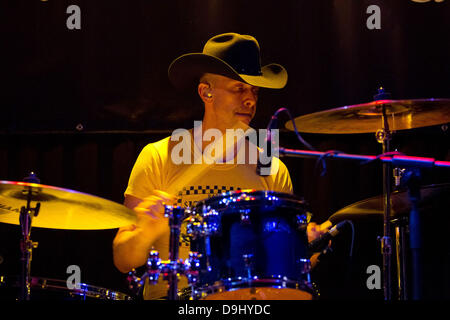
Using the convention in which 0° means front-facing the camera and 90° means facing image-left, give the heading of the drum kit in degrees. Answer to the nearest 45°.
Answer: approximately 0°

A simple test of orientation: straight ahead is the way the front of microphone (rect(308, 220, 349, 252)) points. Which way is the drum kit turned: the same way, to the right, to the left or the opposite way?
to the left

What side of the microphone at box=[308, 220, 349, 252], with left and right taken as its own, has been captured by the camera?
left

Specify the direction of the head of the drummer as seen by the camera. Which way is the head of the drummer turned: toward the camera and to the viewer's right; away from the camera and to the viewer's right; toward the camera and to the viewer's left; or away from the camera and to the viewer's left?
toward the camera and to the viewer's right

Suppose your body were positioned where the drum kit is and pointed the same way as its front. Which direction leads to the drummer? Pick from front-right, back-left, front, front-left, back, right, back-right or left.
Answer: back
